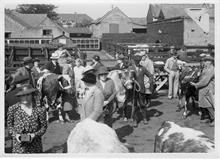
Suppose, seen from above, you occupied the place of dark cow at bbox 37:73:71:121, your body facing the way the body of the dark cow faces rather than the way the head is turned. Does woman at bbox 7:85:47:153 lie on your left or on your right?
on your right

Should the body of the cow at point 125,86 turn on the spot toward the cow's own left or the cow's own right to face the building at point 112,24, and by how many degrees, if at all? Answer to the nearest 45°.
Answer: approximately 135° to the cow's own left

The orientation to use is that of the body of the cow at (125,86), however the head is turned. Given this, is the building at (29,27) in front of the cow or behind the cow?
behind

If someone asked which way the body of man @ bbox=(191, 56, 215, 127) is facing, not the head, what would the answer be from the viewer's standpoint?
to the viewer's left

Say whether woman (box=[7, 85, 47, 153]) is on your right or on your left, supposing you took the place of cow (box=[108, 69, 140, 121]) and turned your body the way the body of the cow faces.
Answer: on your right

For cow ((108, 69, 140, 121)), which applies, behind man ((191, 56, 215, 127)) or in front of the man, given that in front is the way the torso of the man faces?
in front

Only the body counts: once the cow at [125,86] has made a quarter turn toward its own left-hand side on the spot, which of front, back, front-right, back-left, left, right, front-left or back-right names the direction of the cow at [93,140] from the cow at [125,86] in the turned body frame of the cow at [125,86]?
back-right

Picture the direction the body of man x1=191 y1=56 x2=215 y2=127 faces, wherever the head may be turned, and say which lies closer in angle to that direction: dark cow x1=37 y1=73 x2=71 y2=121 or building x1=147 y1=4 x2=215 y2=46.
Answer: the dark cow

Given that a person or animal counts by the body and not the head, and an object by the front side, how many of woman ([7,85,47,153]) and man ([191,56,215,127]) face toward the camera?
1

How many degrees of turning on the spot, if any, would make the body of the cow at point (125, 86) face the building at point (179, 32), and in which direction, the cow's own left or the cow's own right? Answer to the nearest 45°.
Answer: approximately 135° to the cow's own left

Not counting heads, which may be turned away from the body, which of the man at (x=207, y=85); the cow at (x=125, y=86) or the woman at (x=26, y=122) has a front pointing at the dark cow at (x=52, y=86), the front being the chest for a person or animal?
the man

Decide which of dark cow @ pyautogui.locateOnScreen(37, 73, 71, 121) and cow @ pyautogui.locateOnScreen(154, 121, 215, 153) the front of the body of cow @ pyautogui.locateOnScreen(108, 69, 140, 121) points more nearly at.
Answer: the cow

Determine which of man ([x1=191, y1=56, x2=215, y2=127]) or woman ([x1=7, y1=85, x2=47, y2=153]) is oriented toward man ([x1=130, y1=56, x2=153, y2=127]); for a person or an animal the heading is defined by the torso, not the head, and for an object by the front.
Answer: man ([x1=191, y1=56, x2=215, y2=127])

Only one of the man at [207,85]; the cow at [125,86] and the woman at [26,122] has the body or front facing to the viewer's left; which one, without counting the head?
the man

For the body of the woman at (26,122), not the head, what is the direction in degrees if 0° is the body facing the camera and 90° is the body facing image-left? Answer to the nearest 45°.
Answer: approximately 0°
